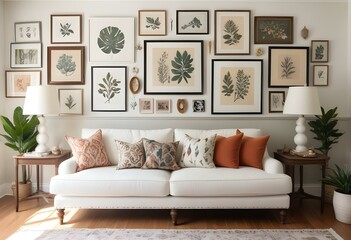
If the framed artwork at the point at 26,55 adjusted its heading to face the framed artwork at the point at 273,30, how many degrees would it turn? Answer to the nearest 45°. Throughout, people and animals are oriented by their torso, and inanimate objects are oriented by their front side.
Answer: approximately 45° to its left

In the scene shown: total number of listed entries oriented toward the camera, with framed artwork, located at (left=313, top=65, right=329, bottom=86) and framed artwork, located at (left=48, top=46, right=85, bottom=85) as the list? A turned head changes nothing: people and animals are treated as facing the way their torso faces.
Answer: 2

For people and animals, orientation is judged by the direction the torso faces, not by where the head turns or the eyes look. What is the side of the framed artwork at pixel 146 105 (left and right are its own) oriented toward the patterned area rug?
front

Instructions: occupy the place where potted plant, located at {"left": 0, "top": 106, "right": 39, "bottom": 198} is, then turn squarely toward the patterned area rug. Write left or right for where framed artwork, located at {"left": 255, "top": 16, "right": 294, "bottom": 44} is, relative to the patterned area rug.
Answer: left

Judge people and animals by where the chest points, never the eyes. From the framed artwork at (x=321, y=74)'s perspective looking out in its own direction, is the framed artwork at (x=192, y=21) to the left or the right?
on its right

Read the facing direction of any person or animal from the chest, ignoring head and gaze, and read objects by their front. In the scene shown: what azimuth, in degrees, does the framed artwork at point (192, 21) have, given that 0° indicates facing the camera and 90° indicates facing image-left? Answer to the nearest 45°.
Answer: approximately 0°

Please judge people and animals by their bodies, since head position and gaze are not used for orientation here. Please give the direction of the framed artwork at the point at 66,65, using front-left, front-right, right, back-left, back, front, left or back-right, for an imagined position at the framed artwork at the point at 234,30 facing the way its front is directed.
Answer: right

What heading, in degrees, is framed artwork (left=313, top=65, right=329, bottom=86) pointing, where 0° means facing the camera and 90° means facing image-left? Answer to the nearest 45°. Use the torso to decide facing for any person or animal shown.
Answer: approximately 0°

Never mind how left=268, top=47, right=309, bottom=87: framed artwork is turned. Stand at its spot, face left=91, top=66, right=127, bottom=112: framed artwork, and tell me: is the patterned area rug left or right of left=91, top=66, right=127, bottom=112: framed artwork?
left
